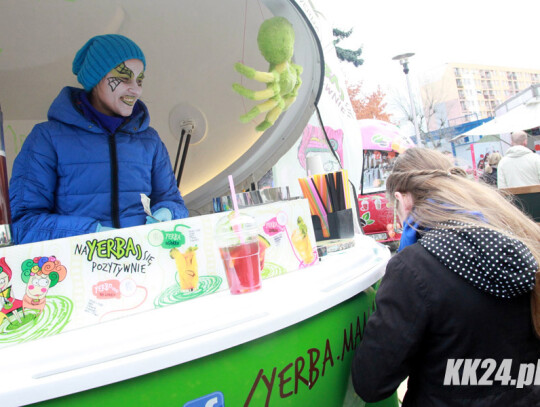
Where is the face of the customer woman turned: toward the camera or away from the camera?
away from the camera

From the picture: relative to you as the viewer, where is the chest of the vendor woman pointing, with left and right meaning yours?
facing the viewer and to the right of the viewer

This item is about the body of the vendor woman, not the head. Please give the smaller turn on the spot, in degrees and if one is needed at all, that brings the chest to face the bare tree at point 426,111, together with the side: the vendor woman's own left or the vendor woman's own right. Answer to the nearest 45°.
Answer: approximately 90° to the vendor woman's own left

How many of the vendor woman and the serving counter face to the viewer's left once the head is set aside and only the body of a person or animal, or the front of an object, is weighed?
0

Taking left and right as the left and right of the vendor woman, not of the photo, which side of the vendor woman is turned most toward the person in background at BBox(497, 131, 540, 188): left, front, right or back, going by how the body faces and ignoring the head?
left

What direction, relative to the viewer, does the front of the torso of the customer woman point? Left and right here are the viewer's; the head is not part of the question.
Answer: facing away from the viewer and to the left of the viewer
